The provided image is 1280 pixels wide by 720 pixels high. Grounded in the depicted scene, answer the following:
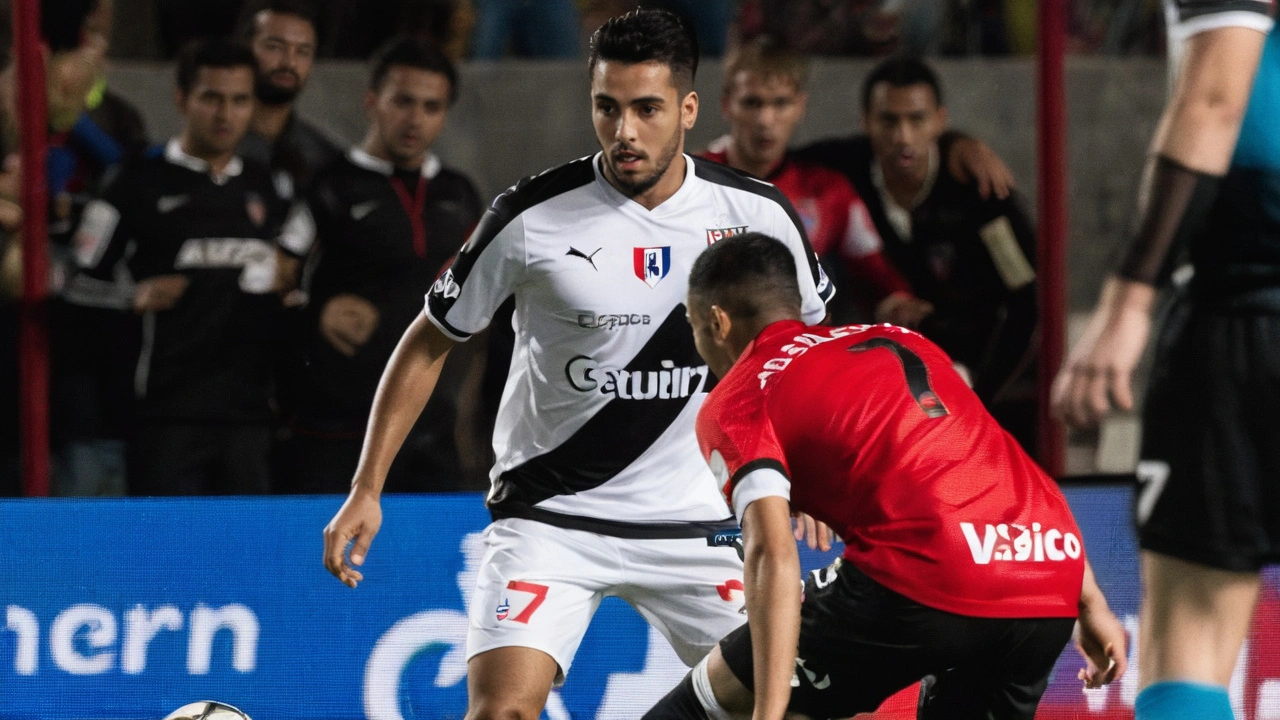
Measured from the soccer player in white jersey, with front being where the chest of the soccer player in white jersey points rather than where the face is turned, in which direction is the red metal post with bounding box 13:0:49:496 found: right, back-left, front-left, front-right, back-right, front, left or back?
back-right

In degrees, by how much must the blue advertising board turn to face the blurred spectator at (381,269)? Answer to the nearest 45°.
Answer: approximately 180°
